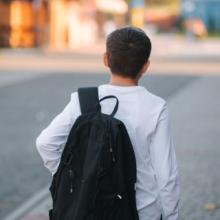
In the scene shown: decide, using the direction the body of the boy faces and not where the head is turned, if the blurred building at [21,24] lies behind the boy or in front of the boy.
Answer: in front

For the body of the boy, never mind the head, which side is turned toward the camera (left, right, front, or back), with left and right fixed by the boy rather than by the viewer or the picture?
back

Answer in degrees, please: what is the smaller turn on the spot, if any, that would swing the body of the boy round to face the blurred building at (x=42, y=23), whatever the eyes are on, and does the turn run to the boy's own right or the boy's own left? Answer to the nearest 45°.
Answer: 0° — they already face it

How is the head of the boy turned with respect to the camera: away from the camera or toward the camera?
away from the camera
